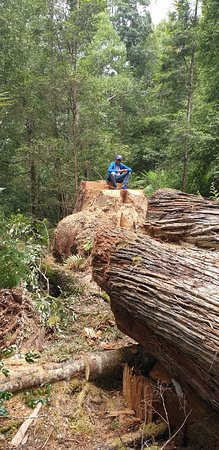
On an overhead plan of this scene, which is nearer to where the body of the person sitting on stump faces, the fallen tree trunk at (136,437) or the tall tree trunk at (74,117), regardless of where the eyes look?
the fallen tree trunk

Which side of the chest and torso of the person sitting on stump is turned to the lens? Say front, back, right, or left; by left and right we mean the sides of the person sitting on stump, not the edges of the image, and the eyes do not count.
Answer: front

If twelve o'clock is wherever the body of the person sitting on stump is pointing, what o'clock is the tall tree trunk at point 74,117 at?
The tall tree trunk is roughly at 5 o'clock from the person sitting on stump.

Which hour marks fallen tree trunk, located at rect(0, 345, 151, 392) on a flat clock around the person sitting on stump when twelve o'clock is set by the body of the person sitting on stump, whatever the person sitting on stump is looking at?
The fallen tree trunk is roughly at 12 o'clock from the person sitting on stump.

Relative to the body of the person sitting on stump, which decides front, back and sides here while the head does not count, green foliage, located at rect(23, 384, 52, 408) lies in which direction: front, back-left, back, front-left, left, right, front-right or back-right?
front

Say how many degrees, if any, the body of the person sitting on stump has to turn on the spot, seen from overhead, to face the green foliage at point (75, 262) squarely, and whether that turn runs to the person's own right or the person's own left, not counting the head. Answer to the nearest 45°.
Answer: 0° — they already face it

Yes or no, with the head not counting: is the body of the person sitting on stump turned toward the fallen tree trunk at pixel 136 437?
yes

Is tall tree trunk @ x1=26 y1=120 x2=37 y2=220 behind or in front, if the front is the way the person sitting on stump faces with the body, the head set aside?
behind

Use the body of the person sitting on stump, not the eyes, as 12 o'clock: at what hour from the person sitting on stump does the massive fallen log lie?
The massive fallen log is roughly at 12 o'clock from the person sitting on stump.

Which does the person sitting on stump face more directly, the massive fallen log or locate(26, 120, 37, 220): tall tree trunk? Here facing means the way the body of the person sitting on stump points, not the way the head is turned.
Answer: the massive fallen log

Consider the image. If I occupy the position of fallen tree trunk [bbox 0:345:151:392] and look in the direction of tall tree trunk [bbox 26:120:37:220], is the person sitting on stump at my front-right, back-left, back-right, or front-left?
front-right
